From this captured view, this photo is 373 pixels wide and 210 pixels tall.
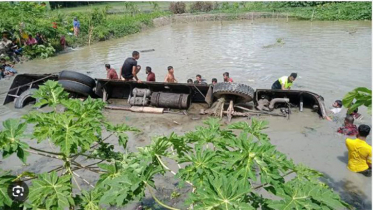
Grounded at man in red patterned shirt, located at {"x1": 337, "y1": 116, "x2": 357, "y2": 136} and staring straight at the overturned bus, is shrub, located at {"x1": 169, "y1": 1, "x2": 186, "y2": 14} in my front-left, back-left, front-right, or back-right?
front-right

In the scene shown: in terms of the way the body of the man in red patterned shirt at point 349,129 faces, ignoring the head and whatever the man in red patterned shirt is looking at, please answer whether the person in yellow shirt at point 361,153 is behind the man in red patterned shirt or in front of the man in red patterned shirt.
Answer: behind

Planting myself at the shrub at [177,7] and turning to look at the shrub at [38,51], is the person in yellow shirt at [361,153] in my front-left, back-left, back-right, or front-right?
front-left

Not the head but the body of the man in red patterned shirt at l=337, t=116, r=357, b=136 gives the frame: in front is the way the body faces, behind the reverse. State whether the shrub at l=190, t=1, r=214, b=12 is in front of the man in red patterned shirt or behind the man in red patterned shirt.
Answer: in front

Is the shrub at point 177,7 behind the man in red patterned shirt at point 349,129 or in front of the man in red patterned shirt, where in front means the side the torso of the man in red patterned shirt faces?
in front
